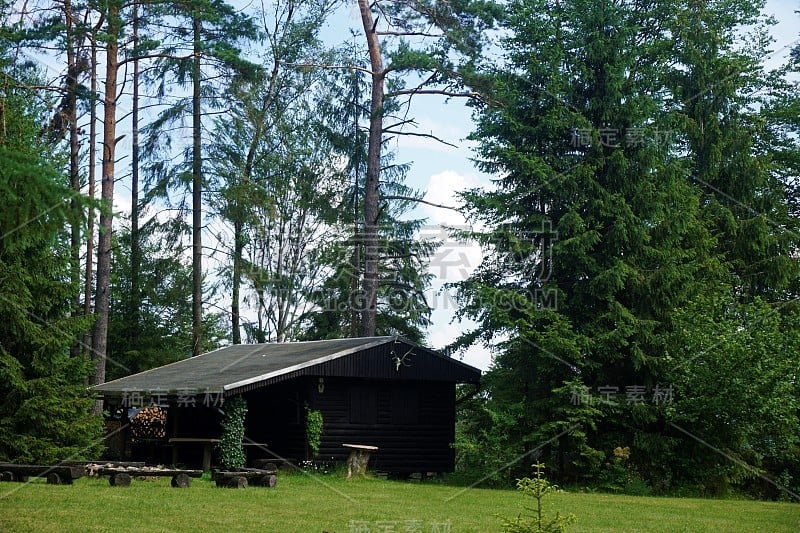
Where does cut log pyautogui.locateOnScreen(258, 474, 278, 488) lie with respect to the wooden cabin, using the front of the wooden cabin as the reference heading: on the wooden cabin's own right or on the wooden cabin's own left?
on the wooden cabin's own right

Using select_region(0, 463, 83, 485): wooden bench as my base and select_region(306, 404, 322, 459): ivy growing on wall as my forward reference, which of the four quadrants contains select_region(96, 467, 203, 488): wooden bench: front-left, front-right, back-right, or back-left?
front-right

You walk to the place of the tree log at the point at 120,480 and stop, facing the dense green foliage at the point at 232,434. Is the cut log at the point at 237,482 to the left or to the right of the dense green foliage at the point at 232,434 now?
right

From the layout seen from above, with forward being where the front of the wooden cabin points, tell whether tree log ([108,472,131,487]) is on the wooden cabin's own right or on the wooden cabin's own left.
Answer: on the wooden cabin's own right

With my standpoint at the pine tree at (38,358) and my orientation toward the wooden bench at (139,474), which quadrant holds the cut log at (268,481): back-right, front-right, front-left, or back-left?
front-left

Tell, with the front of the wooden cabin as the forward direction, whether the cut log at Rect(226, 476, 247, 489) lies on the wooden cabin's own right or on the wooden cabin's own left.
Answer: on the wooden cabin's own right

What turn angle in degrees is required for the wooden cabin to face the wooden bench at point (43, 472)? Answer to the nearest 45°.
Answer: approximately 90° to its right

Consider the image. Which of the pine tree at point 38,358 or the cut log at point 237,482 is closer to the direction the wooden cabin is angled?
the cut log

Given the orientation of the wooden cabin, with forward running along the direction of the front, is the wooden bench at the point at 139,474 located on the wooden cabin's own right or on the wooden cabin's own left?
on the wooden cabin's own right
